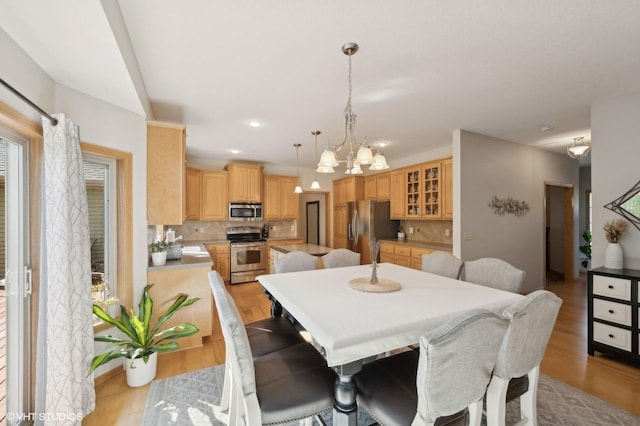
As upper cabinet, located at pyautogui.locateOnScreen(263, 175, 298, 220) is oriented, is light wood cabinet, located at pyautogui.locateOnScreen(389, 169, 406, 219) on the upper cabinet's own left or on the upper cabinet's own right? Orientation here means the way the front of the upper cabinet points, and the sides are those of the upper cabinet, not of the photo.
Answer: on the upper cabinet's own left

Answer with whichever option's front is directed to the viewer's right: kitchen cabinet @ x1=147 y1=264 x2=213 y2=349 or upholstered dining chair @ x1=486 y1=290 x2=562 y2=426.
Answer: the kitchen cabinet

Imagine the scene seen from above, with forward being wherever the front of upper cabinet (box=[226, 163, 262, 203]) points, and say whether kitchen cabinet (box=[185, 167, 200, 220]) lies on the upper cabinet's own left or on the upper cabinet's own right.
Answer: on the upper cabinet's own right

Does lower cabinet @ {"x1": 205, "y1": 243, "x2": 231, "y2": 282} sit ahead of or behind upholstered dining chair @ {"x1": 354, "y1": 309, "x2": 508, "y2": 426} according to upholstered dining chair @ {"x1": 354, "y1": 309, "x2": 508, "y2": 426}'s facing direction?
ahead

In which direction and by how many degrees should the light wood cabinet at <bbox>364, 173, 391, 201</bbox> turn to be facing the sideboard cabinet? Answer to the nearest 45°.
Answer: approximately 90° to its left

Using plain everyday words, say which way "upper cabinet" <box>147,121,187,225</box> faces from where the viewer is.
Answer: facing to the right of the viewer

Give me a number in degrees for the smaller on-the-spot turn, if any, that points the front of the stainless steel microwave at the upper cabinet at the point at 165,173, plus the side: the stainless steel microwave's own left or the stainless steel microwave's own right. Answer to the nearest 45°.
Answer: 0° — it already faces it

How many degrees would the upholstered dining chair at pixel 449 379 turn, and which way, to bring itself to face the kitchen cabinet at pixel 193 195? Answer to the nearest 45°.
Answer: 0° — it already faces it

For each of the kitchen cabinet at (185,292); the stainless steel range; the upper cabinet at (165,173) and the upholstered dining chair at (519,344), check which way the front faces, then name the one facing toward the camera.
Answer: the stainless steel range

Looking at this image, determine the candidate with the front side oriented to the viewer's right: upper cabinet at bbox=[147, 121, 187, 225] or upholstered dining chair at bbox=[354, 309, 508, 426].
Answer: the upper cabinet

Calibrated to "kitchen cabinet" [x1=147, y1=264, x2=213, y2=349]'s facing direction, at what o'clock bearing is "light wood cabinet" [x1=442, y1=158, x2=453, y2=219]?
The light wood cabinet is roughly at 12 o'clock from the kitchen cabinet.

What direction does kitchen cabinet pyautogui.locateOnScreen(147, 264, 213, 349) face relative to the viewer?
to the viewer's right

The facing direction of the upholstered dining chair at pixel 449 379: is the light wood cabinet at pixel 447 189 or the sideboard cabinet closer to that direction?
the light wood cabinet

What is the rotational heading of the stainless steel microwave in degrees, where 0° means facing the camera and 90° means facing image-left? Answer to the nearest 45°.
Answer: approximately 0°
